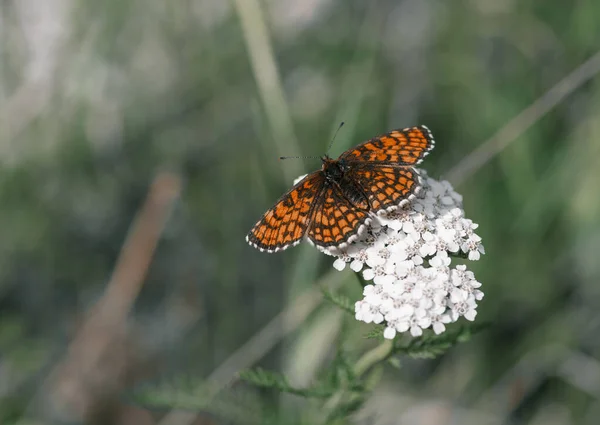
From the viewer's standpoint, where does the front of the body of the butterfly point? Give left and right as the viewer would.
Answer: facing away from the viewer and to the left of the viewer
